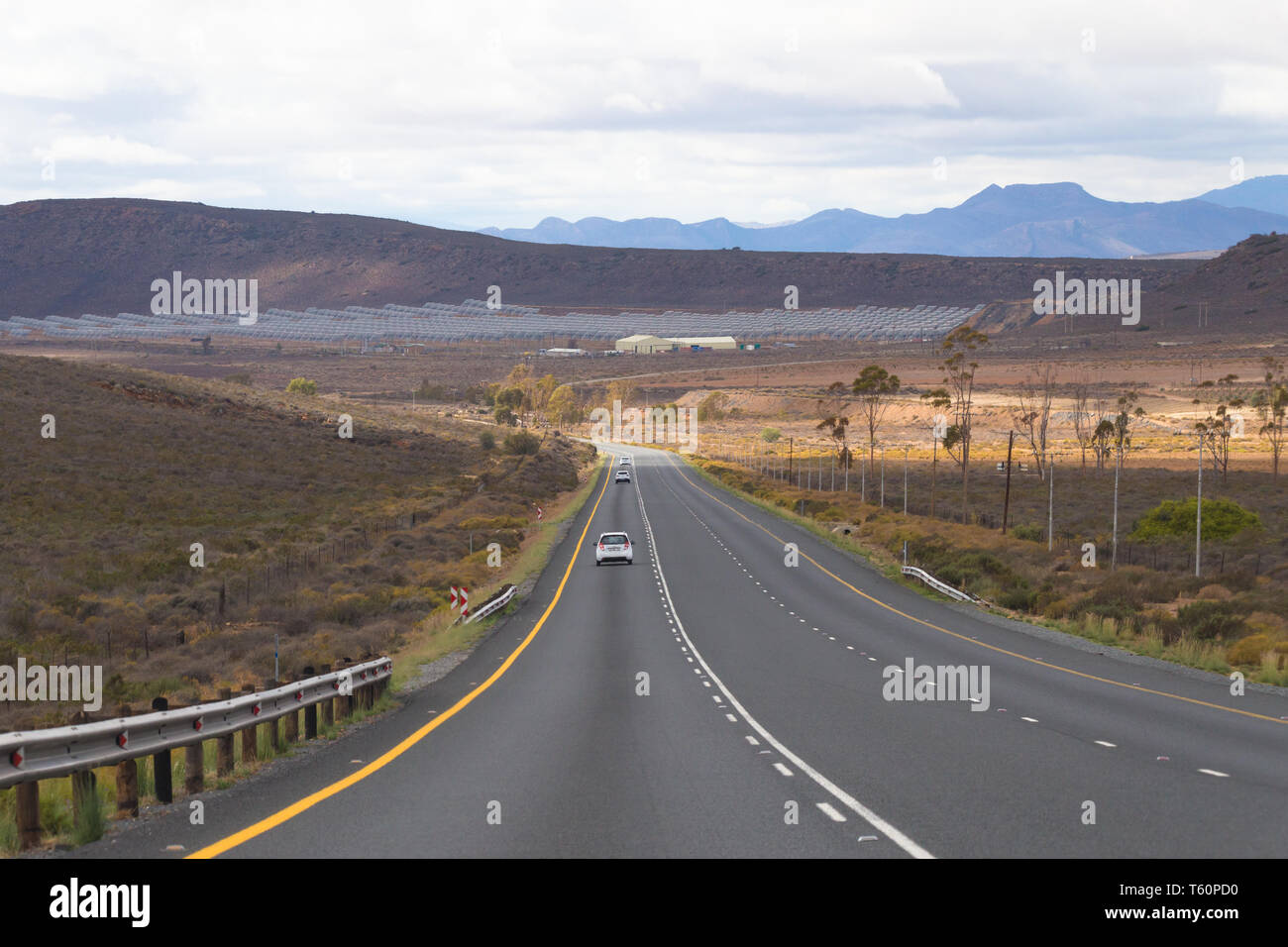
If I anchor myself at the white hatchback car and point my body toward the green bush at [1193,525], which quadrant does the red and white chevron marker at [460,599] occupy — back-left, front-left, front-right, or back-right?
back-right

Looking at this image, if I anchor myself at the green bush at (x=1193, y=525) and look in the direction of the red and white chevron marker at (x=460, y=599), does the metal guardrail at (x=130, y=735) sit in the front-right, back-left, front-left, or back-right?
front-left

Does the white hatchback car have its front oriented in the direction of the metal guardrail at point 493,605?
no

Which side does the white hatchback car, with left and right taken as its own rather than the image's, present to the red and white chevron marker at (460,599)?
back

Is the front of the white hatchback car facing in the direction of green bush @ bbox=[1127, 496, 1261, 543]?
no

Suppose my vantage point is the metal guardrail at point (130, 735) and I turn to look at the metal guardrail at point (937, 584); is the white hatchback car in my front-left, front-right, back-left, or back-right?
front-left

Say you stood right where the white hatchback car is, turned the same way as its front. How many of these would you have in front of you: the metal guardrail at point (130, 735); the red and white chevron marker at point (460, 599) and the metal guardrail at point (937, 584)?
0

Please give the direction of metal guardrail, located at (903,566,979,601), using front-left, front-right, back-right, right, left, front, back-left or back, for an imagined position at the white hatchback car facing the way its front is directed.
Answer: back-right

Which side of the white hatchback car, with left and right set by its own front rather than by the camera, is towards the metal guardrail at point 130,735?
back

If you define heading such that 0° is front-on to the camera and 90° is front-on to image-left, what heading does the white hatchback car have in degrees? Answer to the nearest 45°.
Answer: approximately 180°
